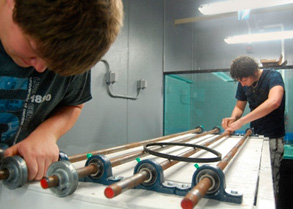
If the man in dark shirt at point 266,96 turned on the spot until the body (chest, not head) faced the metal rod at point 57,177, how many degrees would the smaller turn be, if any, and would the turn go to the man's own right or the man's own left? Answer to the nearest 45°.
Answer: approximately 45° to the man's own left

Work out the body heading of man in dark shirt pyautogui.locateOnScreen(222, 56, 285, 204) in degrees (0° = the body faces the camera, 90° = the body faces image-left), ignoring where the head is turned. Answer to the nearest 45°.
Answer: approximately 45°
